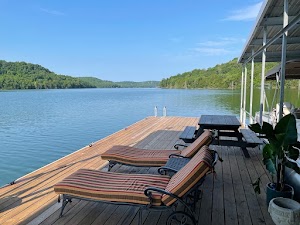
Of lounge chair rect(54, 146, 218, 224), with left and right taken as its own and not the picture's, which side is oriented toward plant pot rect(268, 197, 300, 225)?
back

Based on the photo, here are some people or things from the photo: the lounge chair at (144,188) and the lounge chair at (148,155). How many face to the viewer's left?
2

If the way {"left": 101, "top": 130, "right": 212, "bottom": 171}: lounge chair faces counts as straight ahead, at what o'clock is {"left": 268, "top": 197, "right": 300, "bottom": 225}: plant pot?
The plant pot is roughly at 8 o'clock from the lounge chair.

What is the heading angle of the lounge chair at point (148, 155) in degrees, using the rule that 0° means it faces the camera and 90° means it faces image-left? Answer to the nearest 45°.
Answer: approximately 90°

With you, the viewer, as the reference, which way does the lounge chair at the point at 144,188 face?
facing to the left of the viewer

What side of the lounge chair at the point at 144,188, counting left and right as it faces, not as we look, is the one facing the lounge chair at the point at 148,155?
right

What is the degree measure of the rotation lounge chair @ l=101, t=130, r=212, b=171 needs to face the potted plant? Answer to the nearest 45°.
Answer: approximately 135° to its left

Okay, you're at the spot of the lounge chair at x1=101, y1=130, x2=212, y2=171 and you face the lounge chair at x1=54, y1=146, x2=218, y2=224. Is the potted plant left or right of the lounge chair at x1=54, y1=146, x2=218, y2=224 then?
left

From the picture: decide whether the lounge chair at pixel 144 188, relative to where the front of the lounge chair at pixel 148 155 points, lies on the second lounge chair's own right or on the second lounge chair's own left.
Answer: on the second lounge chair's own left
